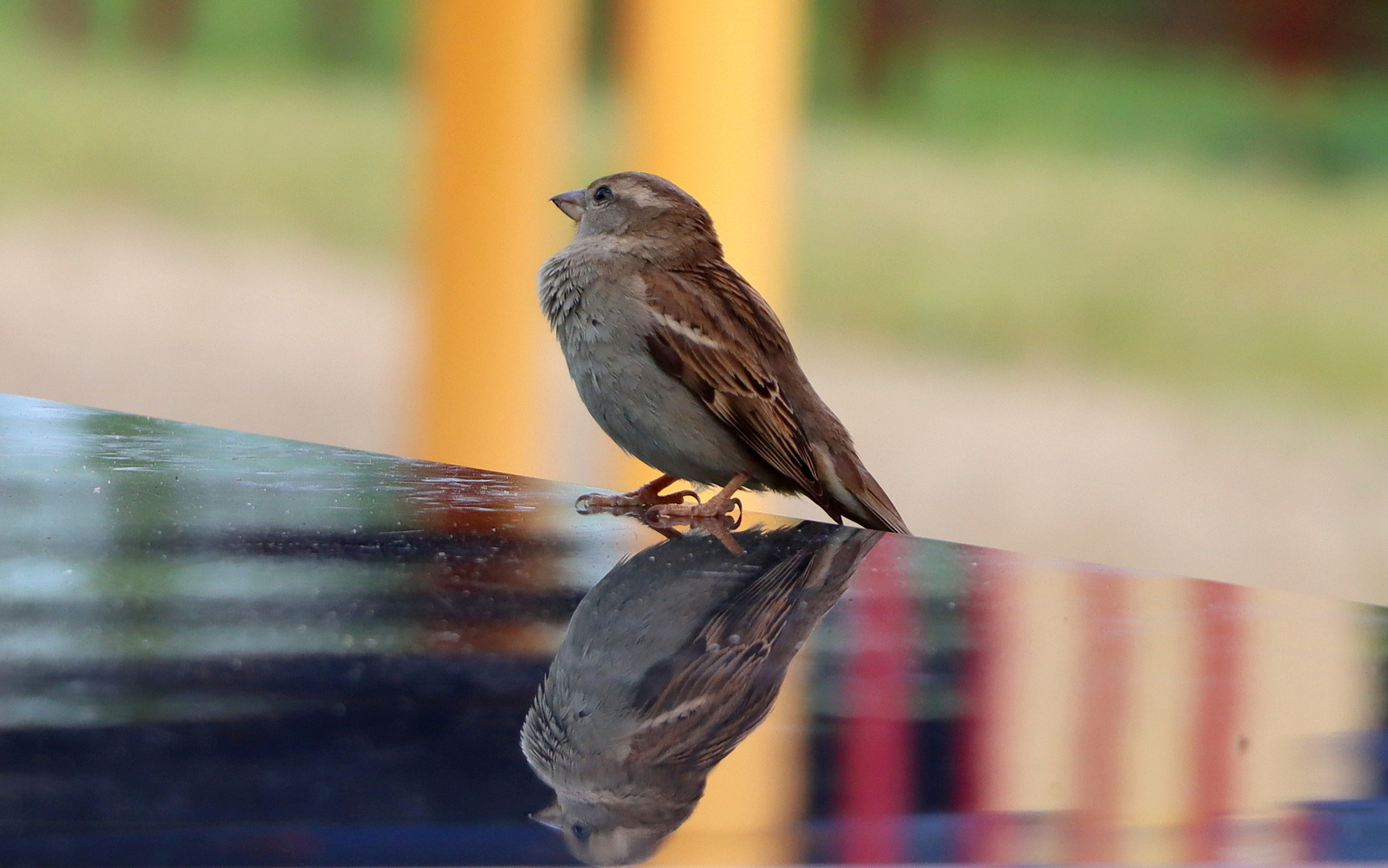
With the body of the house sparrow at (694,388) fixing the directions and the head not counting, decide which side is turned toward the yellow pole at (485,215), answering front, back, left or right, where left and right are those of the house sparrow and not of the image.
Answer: right

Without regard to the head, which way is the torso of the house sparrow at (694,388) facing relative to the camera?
to the viewer's left

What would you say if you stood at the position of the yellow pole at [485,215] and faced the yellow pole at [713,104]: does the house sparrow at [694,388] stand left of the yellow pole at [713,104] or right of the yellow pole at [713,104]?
right

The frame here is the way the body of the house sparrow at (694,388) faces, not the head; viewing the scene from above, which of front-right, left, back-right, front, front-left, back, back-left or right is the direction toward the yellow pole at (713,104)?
right
